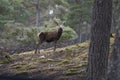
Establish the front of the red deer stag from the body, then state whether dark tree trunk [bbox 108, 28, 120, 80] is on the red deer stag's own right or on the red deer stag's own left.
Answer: on the red deer stag's own right

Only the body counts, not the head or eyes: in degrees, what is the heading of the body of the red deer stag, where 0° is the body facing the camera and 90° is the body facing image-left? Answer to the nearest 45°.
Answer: approximately 270°

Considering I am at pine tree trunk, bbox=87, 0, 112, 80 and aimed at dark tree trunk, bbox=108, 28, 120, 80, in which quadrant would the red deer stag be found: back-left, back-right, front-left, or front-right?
front-left

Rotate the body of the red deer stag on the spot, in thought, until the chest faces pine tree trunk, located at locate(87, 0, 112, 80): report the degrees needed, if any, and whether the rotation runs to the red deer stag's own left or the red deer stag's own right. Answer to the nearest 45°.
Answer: approximately 90° to the red deer stag's own right
